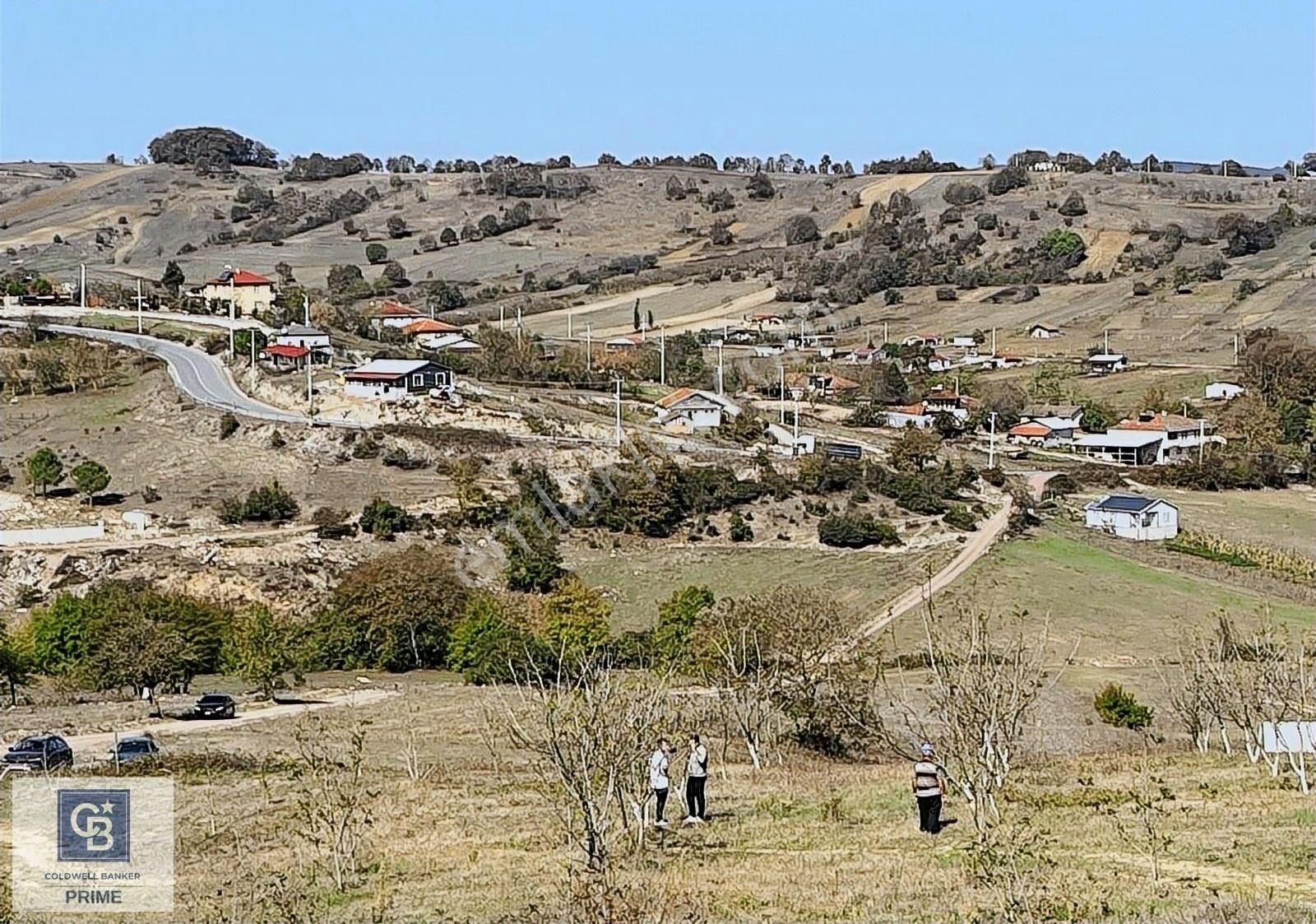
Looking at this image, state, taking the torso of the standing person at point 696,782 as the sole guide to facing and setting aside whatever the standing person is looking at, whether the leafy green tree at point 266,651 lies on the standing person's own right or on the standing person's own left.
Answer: on the standing person's own right

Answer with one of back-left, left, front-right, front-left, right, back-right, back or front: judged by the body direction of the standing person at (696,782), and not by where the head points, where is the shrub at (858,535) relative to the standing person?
back-right

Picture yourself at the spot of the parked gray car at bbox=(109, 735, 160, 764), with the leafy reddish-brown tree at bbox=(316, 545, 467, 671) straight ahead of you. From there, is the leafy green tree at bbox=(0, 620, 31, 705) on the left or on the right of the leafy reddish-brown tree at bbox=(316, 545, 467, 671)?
left

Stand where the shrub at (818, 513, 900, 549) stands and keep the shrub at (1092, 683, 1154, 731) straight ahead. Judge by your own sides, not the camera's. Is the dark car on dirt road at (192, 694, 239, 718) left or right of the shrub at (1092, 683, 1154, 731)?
right

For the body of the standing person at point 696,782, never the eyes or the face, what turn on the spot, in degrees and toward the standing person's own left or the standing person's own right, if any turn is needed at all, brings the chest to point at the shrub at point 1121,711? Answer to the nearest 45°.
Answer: approximately 180°

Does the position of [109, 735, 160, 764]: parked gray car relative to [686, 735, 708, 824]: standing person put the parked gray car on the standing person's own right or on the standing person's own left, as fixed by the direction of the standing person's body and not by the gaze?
on the standing person's own right

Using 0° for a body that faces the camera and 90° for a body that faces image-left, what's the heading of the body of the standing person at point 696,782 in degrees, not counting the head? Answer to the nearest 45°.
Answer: approximately 45°
